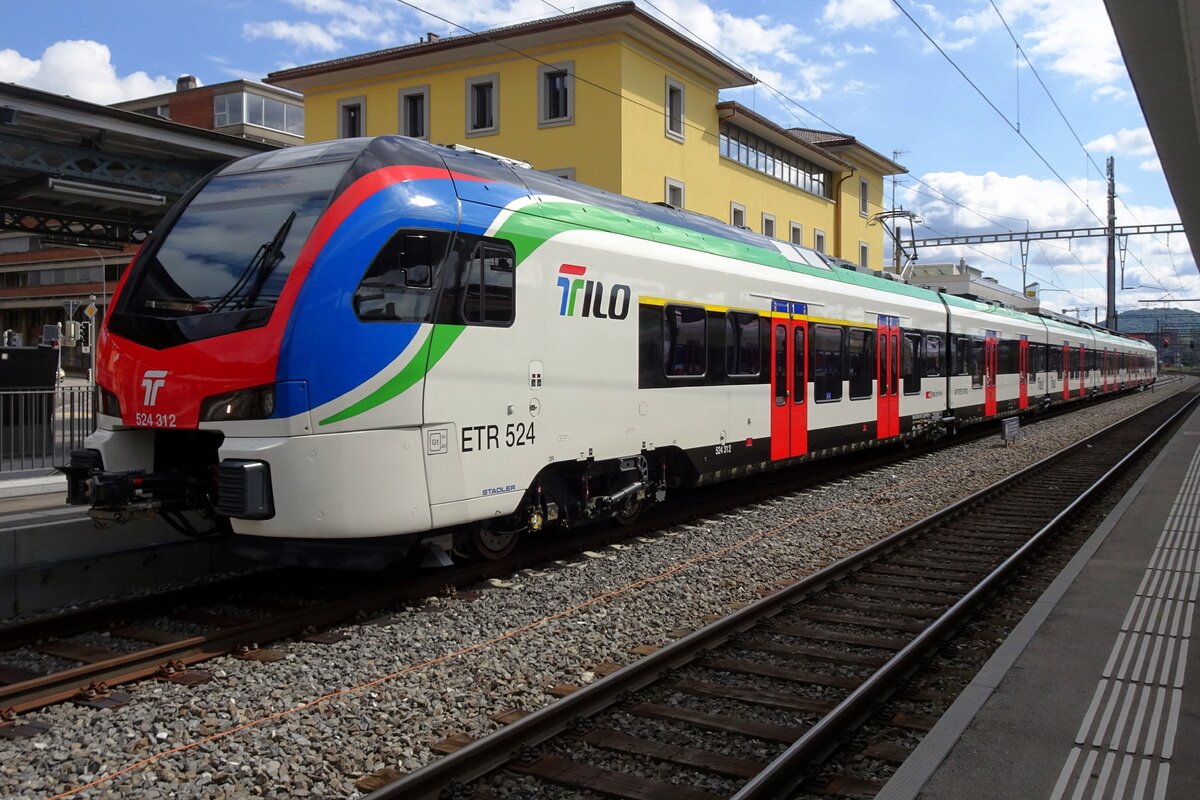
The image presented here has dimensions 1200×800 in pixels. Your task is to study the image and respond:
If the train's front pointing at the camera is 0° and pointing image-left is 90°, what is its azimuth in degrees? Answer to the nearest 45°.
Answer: approximately 45°

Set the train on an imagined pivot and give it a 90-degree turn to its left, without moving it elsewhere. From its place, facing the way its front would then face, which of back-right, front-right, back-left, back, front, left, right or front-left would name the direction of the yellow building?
back-left

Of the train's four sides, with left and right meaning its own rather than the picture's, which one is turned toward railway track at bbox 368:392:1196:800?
left
